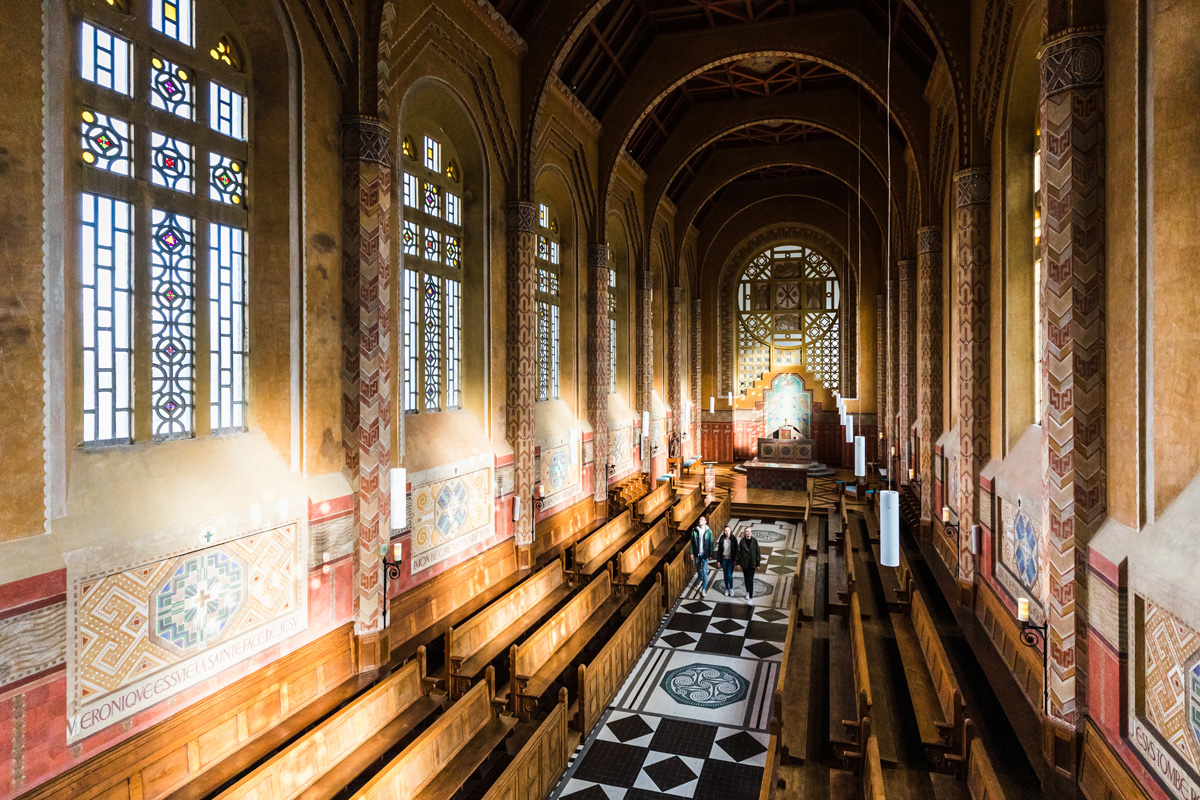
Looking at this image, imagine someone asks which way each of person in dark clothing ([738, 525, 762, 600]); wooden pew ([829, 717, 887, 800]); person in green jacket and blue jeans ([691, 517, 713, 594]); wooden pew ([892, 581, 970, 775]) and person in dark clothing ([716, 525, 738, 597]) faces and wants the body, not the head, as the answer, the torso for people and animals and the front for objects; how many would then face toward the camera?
3

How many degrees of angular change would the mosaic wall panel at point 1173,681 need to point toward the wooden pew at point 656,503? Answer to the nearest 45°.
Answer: approximately 90° to its right

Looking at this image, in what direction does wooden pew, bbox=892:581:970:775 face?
to the viewer's left

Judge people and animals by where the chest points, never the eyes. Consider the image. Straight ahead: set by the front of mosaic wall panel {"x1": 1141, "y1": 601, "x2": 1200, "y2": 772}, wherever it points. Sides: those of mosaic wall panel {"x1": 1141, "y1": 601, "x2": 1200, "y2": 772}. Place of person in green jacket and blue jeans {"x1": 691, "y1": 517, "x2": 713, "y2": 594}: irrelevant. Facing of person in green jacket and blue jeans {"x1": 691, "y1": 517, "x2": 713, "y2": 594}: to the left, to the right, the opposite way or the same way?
to the left

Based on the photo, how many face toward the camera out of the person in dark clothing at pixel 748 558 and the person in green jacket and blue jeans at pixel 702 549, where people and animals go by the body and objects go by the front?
2

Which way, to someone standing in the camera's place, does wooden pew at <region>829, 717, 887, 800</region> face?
facing to the left of the viewer
